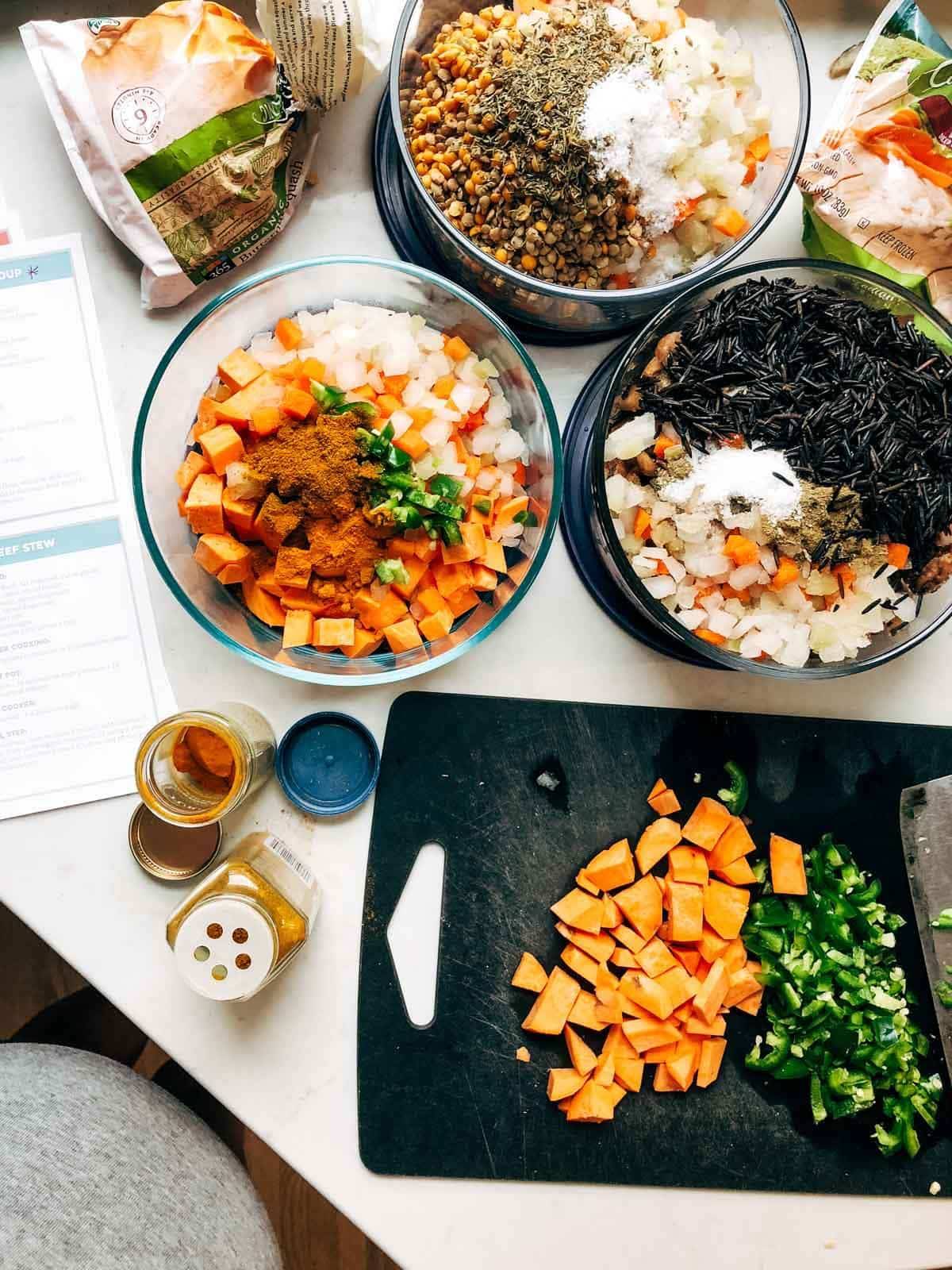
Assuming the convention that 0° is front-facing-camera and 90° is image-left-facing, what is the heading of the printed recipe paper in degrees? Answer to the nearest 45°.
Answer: approximately 0°

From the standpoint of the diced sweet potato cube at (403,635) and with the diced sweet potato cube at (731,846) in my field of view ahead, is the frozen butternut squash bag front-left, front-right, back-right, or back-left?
back-left
